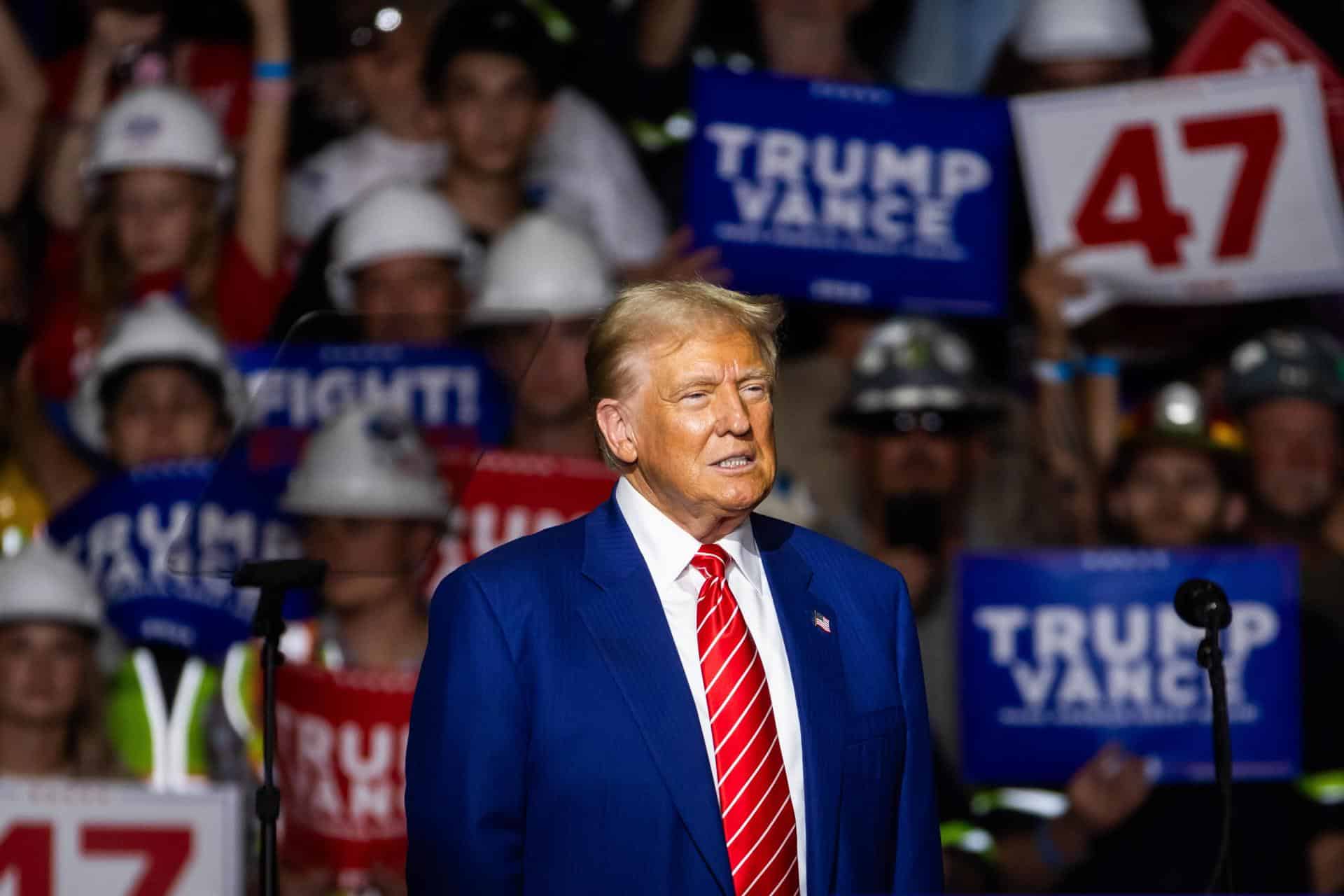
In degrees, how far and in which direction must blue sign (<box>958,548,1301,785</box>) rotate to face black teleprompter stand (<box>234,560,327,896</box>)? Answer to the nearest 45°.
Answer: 0° — it already faces it

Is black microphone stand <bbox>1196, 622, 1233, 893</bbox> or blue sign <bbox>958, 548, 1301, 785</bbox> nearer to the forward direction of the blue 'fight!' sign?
the black microphone stand

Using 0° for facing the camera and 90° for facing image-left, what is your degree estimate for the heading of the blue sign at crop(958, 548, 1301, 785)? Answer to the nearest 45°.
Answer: approximately 0°

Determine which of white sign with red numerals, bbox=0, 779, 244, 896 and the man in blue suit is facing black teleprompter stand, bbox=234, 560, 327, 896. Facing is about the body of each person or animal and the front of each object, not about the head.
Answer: the white sign with red numerals

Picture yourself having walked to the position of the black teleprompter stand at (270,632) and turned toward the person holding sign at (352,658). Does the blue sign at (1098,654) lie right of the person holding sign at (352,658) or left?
right

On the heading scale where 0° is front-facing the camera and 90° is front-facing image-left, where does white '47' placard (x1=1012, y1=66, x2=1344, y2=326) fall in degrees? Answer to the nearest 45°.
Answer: approximately 0°

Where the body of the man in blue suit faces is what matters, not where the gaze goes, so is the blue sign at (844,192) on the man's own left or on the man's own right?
on the man's own left

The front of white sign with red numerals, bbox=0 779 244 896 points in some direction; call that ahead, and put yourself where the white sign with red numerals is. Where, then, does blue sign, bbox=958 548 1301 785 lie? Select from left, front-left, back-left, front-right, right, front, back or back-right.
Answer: left

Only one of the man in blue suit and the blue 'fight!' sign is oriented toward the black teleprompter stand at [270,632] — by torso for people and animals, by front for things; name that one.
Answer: the blue 'fight!' sign

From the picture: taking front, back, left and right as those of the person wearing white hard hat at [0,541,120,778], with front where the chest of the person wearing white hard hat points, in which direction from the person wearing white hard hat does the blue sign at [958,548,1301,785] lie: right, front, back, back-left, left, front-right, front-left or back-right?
left
